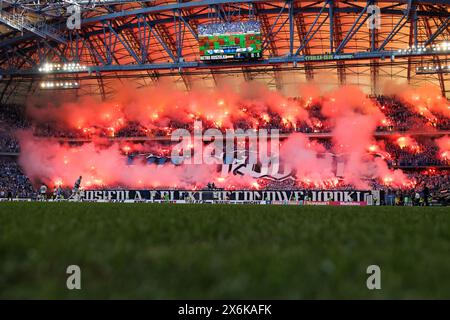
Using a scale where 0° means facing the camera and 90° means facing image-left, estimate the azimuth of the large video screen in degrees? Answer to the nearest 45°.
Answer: approximately 0°
